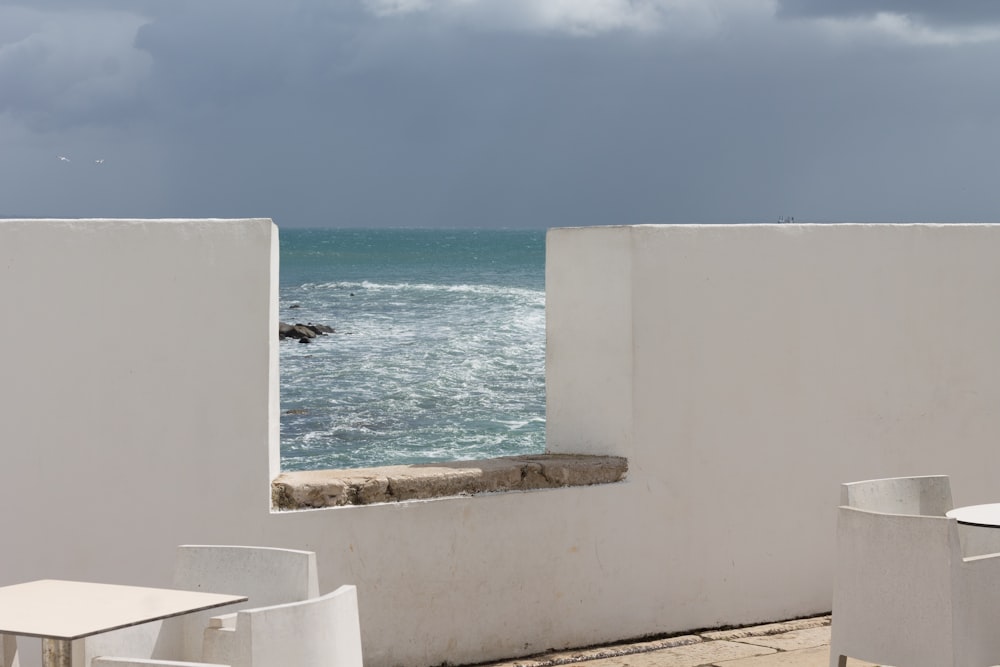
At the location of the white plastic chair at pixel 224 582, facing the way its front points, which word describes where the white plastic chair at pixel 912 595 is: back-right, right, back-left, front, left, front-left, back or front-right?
back-left

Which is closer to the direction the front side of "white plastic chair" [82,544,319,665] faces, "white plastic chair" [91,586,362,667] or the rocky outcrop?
the white plastic chair

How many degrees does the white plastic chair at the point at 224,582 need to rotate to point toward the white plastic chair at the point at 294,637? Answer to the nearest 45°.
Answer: approximately 45° to its left

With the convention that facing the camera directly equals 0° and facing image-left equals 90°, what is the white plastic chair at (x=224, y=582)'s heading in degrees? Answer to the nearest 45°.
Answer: approximately 45°

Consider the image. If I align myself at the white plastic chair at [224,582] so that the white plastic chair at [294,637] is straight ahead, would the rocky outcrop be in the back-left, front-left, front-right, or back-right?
back-left

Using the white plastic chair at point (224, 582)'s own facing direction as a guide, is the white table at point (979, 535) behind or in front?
behind

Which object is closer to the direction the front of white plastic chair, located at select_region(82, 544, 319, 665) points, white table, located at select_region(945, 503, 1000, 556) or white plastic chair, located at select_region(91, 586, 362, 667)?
the white plastic chair

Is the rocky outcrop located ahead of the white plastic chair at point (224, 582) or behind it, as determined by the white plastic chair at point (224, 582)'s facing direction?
behind
